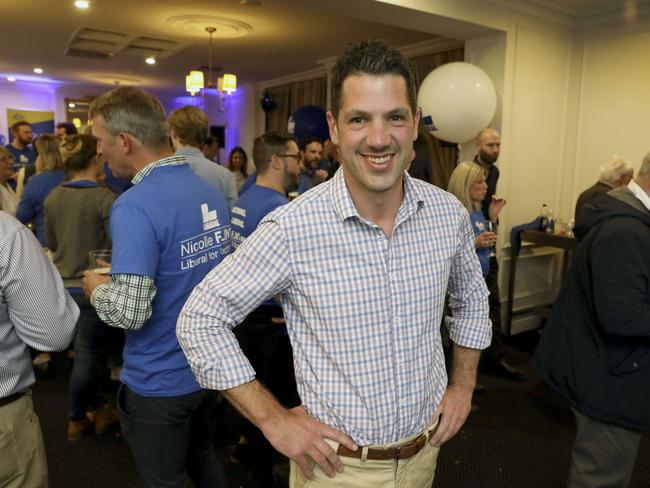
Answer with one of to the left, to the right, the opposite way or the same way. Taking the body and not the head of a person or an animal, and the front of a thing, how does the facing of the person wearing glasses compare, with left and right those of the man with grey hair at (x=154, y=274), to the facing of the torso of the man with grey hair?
to the right

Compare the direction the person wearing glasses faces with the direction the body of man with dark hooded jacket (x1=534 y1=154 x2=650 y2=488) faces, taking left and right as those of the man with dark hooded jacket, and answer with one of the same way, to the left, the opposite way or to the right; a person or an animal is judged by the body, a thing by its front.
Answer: to the left

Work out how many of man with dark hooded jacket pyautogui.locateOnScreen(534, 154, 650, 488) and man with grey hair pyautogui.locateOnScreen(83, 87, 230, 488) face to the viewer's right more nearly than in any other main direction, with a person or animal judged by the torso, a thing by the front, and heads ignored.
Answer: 1
